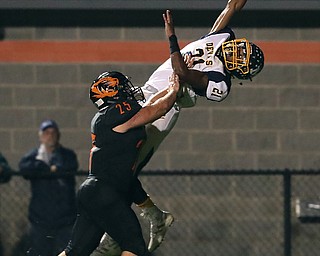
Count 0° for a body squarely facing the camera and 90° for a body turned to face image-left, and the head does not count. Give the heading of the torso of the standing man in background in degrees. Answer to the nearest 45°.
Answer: approximately 0°

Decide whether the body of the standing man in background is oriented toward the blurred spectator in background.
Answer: no

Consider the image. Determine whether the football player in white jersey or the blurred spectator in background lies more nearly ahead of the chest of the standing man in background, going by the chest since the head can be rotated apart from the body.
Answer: the football player in white jersey

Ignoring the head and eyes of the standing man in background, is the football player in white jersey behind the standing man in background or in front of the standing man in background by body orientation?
in front
